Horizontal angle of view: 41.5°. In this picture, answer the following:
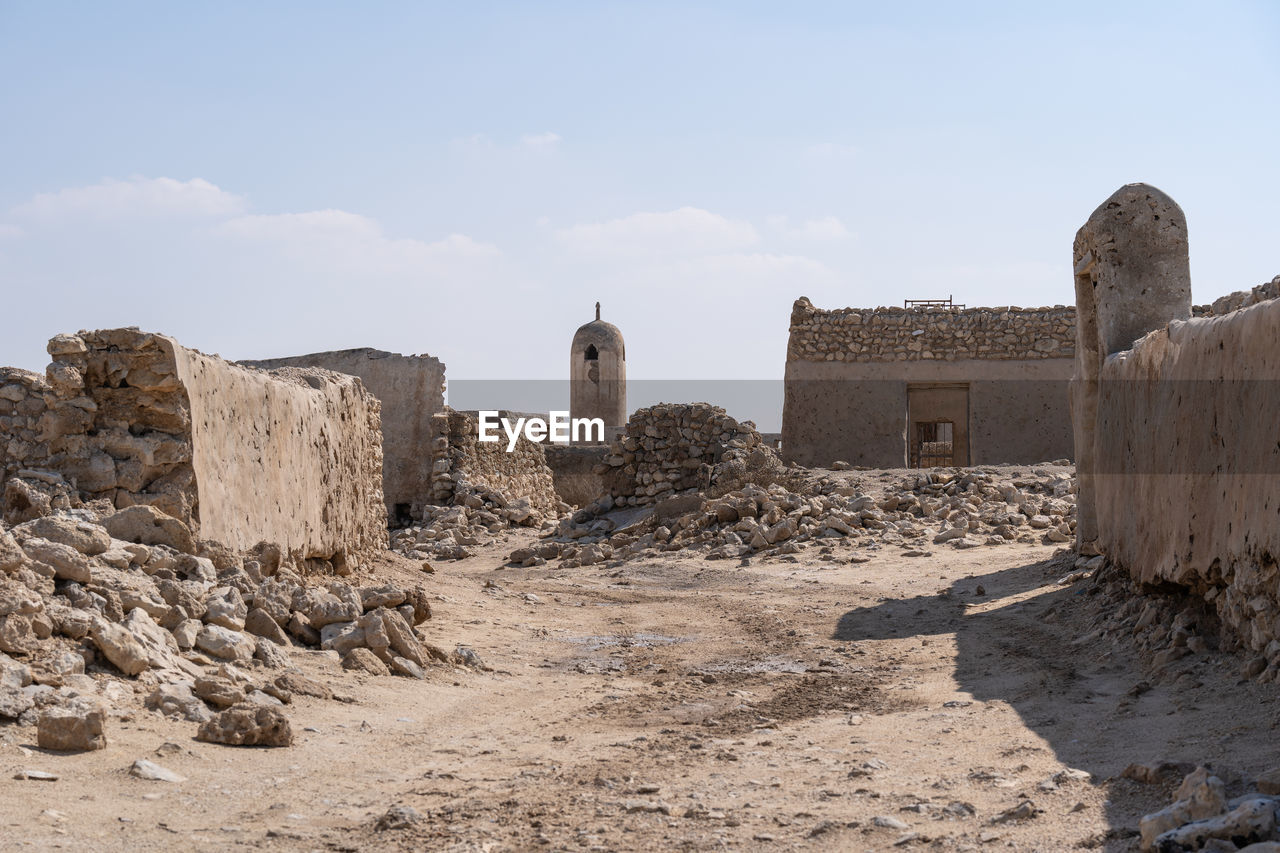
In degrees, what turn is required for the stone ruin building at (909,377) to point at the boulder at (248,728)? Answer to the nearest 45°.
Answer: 0° — it already faces it

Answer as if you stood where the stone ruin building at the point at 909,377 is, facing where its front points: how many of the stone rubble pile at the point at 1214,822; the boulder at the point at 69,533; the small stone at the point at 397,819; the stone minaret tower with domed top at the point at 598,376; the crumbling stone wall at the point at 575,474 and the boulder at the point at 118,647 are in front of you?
4

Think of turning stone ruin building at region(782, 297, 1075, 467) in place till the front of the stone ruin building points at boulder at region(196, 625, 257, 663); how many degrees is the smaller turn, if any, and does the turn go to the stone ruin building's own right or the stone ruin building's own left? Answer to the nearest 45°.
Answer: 0° — it already faces it

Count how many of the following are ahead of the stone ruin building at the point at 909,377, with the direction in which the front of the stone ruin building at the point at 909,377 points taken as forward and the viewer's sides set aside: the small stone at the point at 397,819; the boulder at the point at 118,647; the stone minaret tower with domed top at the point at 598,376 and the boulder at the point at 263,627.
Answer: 3

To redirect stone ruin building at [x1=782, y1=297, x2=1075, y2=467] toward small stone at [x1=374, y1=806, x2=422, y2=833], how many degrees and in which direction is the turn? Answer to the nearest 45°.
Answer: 0° — it already faces it

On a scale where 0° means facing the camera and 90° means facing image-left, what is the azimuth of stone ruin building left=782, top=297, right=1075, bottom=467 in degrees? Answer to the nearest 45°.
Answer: approximately 0°

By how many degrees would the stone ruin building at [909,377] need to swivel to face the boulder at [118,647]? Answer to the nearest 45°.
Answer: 0° — it already faces it

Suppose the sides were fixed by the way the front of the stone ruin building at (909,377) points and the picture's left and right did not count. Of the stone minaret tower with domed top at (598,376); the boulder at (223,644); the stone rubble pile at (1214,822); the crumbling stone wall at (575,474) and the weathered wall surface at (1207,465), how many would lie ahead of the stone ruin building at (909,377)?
3
